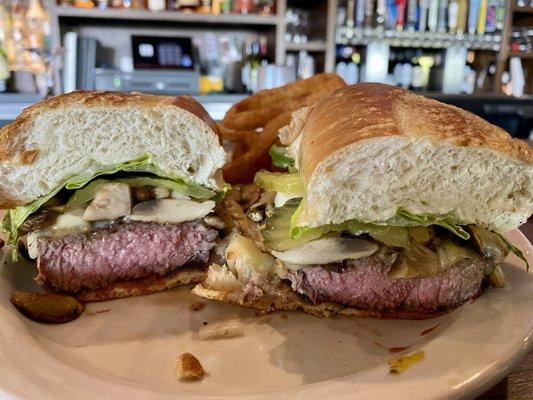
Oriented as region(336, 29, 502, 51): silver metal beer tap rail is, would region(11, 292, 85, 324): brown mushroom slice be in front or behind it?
in front

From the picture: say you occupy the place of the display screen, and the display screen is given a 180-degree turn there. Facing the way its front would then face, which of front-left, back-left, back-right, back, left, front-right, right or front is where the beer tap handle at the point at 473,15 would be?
right

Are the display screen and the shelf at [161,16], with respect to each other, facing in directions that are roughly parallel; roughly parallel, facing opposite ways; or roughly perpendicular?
roughly parallel

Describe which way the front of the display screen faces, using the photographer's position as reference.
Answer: facing the viewer

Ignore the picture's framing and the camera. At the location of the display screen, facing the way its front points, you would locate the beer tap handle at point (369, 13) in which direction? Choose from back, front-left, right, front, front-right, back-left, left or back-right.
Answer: left

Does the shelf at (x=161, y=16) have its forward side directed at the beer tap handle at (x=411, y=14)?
no

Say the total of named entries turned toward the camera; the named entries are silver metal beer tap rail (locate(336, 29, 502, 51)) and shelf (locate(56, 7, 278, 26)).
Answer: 2

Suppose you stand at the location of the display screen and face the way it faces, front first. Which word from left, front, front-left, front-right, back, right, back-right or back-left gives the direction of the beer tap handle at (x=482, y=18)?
left

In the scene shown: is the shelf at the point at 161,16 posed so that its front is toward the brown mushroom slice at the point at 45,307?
yes

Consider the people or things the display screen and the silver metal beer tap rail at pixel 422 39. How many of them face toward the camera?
2

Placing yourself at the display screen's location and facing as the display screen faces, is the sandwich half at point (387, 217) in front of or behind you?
in front

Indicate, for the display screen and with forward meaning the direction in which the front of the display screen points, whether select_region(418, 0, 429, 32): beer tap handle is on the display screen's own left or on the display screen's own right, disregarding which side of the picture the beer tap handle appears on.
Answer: on the display screen's own left

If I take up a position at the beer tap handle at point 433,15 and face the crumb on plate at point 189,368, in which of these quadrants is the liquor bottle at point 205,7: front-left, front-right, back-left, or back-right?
front-right

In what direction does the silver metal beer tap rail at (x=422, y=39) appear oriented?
toward the camera

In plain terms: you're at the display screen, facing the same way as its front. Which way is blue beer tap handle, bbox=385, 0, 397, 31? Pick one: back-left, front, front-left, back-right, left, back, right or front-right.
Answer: left

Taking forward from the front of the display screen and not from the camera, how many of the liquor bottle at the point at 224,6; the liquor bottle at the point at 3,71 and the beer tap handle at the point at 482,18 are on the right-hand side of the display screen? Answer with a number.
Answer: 1
